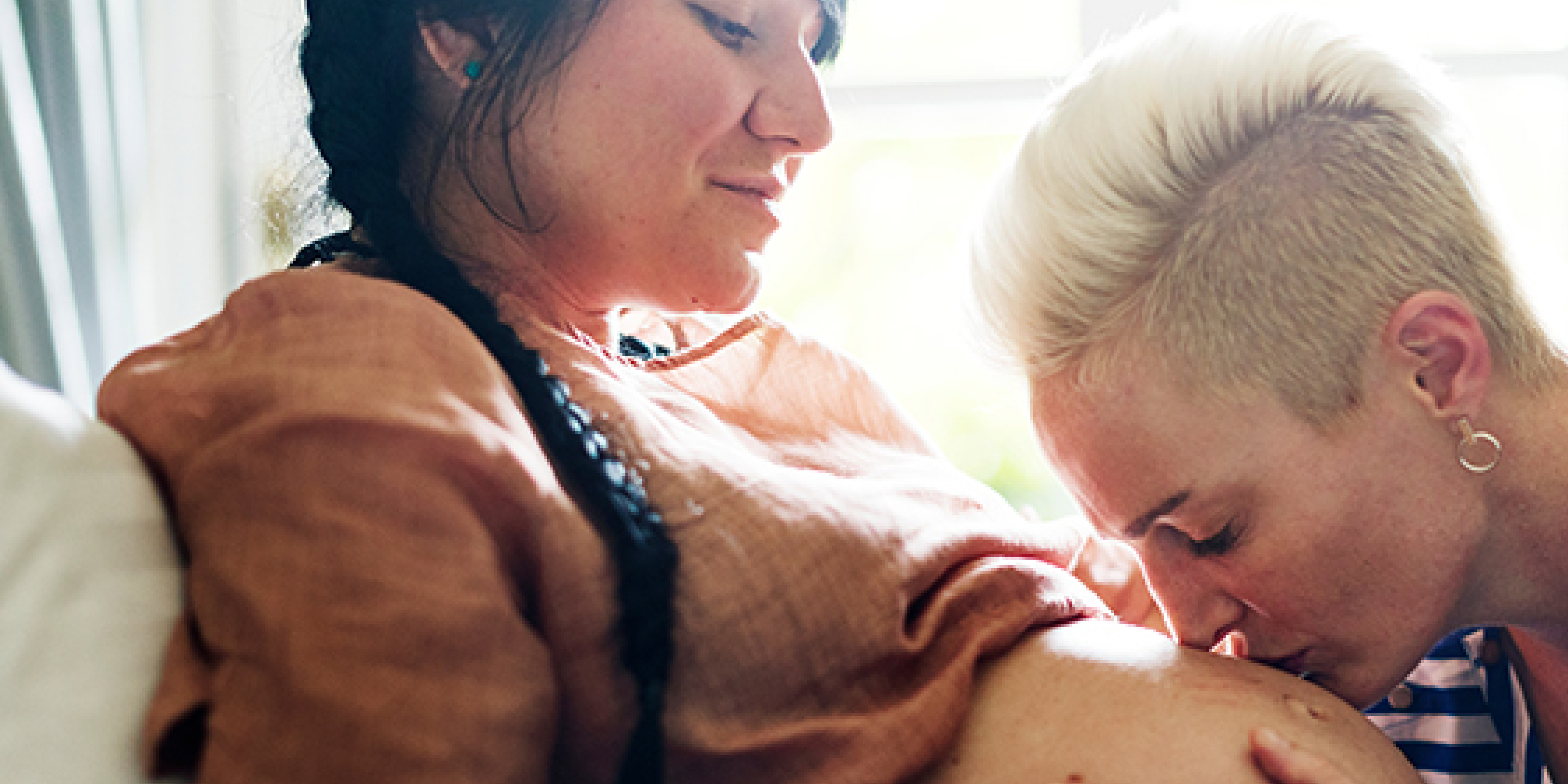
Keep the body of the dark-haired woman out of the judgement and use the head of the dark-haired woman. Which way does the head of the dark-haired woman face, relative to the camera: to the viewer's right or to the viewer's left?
to the viewer's right

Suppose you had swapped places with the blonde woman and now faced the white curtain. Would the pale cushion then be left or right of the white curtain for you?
left

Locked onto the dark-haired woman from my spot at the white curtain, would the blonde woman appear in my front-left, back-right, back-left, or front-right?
front-left

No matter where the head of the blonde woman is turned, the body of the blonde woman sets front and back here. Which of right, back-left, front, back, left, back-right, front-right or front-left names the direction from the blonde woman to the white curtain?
front

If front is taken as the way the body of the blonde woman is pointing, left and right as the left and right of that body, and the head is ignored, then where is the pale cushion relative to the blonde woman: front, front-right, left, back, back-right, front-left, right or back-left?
front-left

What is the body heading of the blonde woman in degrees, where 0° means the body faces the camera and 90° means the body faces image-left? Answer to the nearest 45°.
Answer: approximately 90°

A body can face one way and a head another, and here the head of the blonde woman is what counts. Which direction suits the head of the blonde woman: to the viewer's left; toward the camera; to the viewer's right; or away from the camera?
to the viewer's left

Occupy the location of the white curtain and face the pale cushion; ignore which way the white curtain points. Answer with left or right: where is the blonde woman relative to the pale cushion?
left
